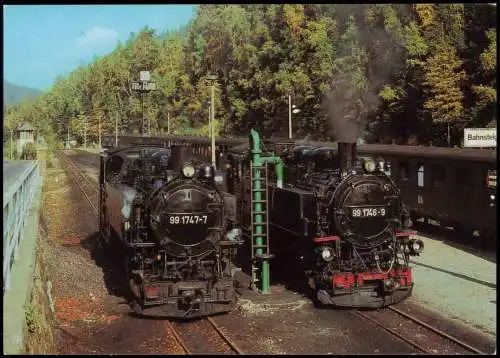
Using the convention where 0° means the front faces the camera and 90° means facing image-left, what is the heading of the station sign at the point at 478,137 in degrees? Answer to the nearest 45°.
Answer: approximately 0°

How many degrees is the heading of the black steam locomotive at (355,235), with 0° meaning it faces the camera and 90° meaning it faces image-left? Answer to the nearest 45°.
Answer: approximately 315°

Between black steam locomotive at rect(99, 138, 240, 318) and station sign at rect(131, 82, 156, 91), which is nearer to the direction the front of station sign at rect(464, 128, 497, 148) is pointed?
the black steam locomotive

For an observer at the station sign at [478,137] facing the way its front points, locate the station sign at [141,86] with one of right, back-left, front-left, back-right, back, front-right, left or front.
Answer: back-right

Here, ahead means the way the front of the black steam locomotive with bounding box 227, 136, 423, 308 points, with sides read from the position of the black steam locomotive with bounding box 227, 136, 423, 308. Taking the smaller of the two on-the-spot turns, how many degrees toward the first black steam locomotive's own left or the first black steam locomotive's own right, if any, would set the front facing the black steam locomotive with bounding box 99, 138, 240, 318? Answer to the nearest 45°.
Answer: approximately 135° to the first black steam locomotive's own right

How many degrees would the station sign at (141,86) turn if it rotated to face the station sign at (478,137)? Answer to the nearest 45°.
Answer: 0° — it already faces it

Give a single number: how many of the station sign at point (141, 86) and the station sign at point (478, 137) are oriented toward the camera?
2
